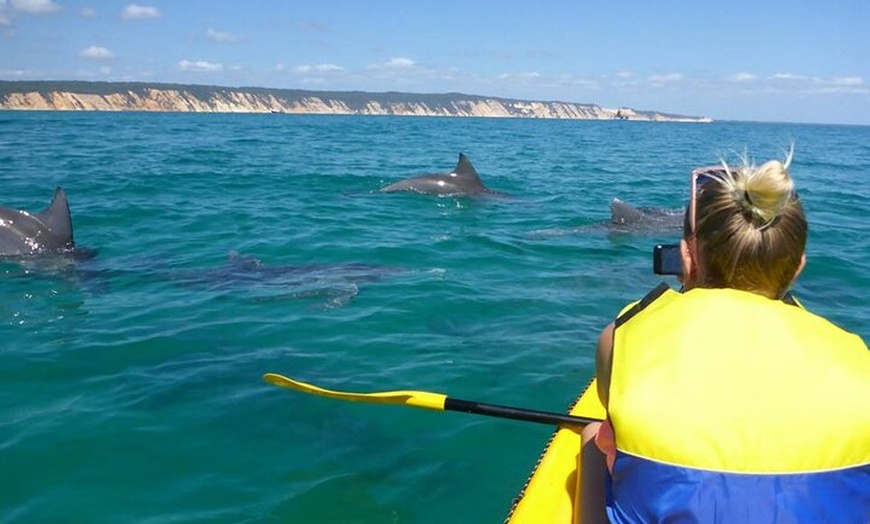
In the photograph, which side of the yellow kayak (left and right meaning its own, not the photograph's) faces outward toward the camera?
back

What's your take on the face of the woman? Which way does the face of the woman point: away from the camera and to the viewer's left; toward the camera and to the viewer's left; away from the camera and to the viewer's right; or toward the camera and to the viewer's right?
away from the camera and to the viewer's left

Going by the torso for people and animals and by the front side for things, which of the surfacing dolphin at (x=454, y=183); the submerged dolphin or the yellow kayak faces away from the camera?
the yellow kayak

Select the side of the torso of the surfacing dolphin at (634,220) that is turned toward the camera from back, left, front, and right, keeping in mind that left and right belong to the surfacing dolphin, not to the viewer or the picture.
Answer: right

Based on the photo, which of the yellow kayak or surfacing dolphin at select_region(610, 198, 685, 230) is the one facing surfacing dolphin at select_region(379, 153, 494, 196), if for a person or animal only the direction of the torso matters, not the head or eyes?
the yellow kayak

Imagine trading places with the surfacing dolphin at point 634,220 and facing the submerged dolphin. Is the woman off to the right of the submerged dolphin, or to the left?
left

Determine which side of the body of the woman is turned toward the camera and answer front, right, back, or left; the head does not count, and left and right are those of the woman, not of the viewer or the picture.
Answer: back
